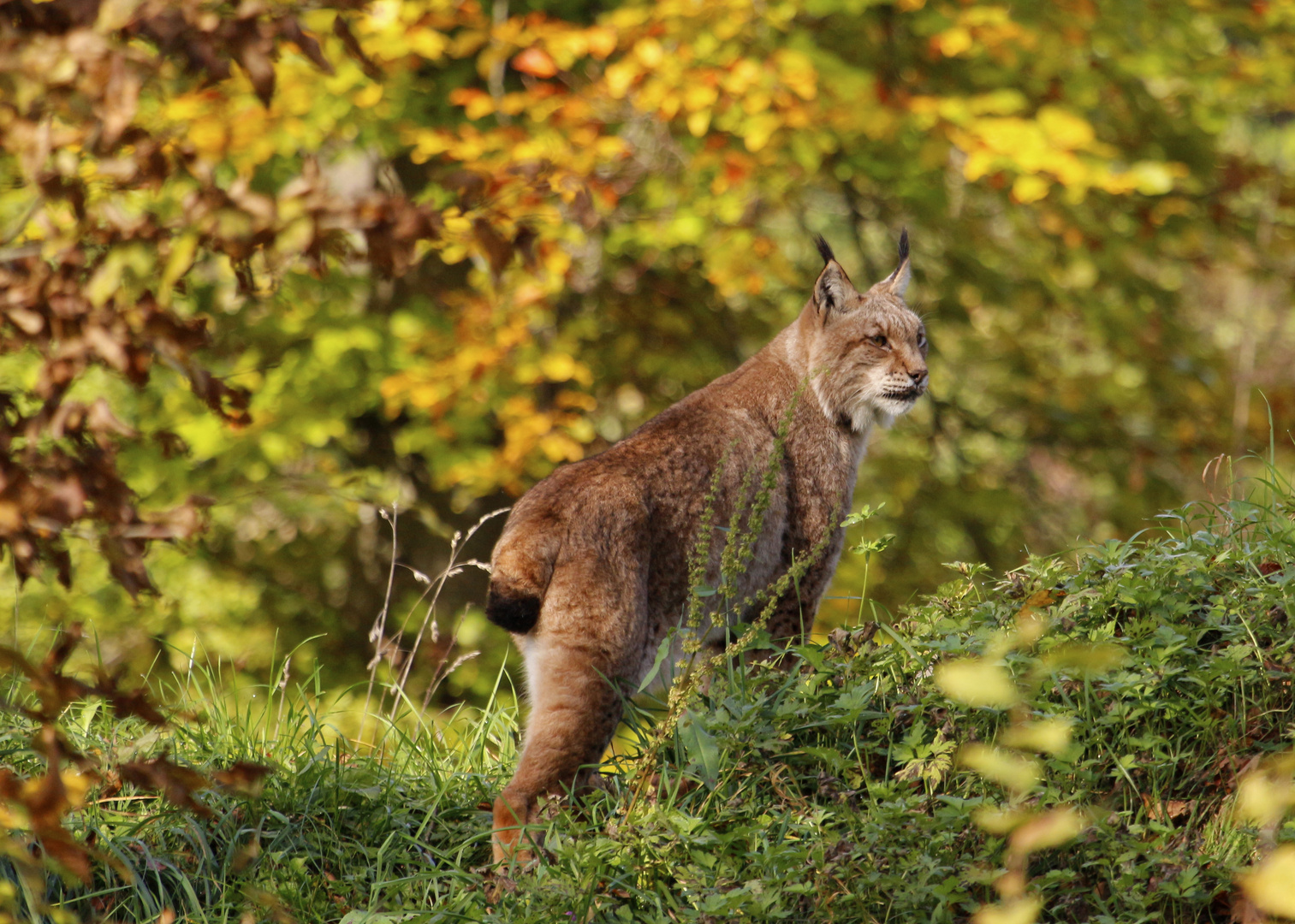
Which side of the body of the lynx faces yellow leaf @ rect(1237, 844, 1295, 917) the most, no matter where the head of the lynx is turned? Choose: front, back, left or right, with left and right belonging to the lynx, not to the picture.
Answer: right

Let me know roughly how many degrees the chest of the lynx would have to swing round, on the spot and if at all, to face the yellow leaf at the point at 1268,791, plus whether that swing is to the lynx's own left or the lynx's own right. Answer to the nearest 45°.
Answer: approximately 45° to the lynx's own right

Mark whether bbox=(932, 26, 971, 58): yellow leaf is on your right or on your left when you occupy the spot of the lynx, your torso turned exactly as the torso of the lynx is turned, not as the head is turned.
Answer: on your left

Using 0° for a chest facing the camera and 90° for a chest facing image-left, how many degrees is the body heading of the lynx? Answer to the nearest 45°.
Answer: approximately 270°

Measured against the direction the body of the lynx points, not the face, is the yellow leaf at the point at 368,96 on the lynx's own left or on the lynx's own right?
on the lynx's own left

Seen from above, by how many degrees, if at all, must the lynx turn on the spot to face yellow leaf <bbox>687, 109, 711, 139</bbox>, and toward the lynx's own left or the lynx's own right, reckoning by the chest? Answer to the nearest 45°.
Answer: approximately 90° to the lynx's own left

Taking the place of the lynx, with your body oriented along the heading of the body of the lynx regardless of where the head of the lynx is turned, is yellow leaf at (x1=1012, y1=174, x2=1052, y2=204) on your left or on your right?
on your left

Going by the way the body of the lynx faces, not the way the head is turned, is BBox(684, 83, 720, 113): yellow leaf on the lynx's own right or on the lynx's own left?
on the lynx's own left

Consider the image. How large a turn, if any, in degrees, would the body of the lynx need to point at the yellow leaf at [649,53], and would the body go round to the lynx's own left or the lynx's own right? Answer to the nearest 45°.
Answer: approximately 90° to the lynx's own left

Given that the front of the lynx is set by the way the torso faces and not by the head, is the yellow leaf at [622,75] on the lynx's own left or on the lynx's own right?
on the lynx's own left
